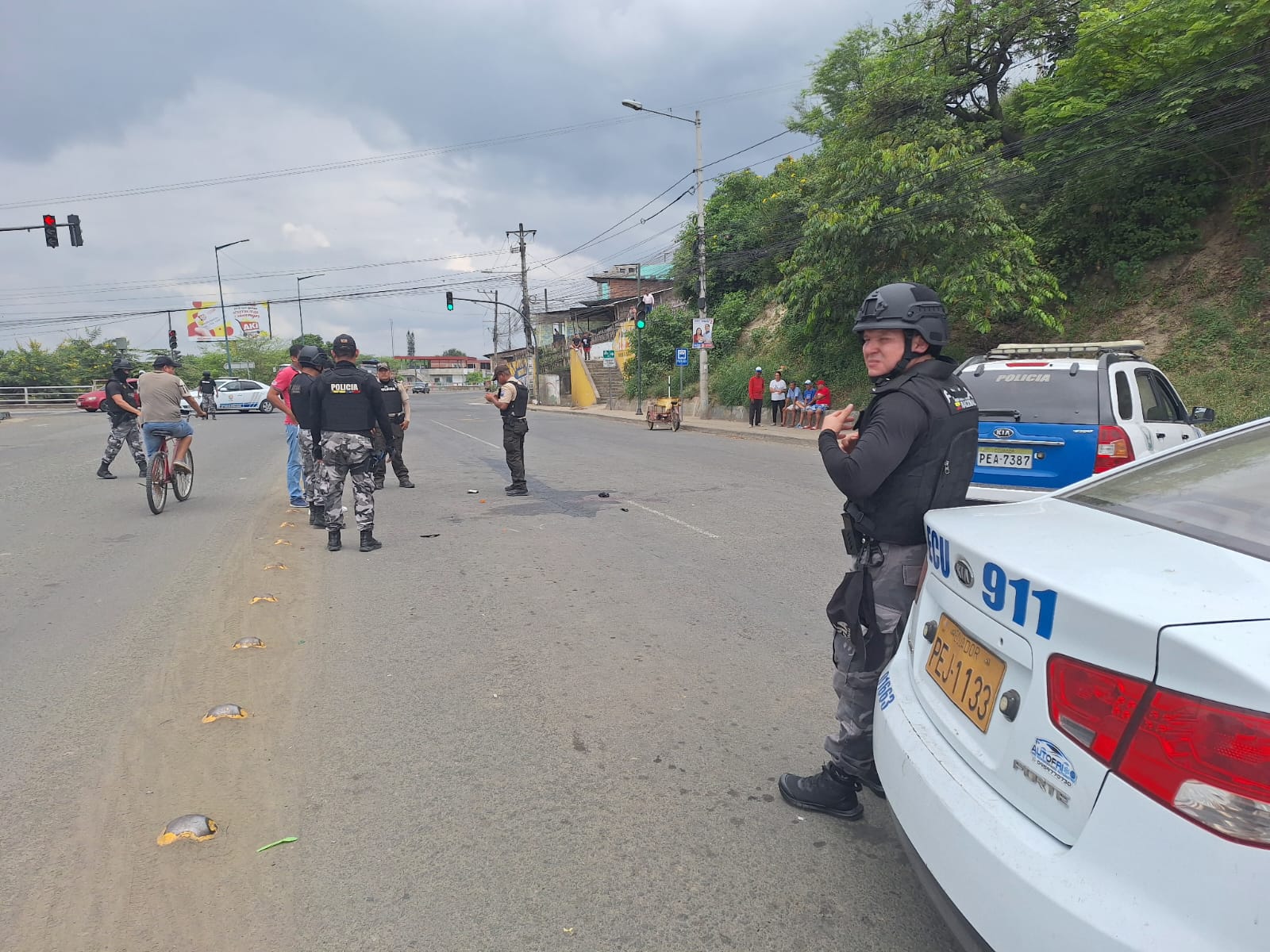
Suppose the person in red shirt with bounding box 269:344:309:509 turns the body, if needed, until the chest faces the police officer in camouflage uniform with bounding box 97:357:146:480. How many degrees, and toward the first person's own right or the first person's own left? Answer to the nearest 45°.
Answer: approximately 135° to the first person's own left

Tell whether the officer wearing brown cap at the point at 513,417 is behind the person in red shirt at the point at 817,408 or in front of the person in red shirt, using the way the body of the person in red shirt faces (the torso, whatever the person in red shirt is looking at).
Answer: in front

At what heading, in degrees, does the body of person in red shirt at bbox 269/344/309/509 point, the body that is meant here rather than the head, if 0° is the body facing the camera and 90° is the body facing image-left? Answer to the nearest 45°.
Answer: approximately 270°

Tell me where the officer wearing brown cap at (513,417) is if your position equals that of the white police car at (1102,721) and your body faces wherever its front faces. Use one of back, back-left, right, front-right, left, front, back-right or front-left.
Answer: left

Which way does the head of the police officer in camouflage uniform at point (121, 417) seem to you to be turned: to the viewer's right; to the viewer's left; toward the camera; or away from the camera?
to the viewer's right

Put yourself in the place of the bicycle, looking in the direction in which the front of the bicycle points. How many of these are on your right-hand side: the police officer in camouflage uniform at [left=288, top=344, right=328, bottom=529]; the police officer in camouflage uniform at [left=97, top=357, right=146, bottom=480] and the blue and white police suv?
2

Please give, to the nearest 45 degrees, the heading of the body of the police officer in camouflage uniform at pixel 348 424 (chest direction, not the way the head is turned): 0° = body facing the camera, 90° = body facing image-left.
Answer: approximately 180°

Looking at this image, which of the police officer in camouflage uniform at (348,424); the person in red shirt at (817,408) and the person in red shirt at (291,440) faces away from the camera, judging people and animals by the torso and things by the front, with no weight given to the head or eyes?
the police officer in camouflage uniform

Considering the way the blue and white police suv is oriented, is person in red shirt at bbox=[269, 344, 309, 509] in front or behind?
behind

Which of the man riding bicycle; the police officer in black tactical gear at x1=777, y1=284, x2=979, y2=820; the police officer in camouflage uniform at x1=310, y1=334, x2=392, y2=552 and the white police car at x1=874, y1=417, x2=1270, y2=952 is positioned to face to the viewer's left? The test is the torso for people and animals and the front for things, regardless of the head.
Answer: the police officer in black tactical gear

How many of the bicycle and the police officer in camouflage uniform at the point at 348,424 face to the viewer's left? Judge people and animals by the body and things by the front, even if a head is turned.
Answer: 0

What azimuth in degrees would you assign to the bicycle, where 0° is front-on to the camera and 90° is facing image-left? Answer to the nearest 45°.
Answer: approximately 225°

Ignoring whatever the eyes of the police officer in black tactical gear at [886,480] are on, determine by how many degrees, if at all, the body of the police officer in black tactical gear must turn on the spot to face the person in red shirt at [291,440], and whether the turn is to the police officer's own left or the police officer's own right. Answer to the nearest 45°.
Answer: approximately 45° to the police officer's own right

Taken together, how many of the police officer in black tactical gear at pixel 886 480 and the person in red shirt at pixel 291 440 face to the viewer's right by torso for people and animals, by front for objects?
1

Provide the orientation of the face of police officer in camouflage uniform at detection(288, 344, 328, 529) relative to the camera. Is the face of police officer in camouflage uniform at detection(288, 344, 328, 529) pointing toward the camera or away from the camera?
away from the camera
